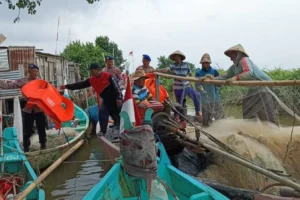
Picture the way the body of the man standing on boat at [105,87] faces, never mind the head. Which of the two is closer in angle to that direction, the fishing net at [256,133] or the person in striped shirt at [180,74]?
the fishing net

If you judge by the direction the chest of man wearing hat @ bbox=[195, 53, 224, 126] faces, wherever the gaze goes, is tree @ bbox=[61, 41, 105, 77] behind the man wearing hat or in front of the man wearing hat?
behind

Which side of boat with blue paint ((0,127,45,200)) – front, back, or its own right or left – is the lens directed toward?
back

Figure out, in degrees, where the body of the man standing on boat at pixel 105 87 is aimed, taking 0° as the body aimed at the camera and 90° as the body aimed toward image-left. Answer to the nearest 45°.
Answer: approximately 45°

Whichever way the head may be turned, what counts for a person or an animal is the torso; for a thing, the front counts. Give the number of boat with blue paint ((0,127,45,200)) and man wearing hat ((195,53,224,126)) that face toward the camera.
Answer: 1
